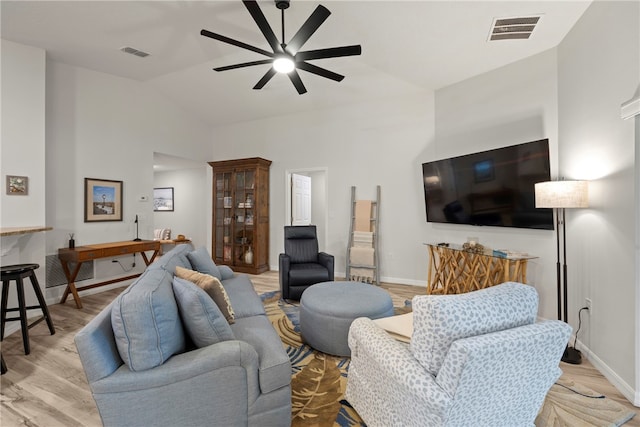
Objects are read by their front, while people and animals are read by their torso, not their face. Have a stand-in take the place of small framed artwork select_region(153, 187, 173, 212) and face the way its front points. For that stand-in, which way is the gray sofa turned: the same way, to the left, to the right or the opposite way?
to the left

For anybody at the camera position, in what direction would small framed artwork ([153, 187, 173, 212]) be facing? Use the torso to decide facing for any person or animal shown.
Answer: facing the viewer

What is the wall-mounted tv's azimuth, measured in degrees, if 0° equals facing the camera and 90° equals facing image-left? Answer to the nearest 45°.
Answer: approximately 45°

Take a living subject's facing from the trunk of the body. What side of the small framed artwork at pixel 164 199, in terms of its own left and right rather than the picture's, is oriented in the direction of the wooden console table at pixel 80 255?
front

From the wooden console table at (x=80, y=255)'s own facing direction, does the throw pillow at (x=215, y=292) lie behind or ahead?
ahead

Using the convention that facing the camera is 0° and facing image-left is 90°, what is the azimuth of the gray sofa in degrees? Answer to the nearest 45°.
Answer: approximately 270°

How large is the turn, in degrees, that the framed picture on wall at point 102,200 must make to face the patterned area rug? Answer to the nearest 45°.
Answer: approximately 45° to its right

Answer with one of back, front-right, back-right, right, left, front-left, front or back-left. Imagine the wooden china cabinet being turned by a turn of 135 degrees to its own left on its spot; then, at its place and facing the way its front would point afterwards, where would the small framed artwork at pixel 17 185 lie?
back-right

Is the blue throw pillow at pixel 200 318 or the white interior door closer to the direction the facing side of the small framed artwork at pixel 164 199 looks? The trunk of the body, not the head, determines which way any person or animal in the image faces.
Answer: the blue throw pillow

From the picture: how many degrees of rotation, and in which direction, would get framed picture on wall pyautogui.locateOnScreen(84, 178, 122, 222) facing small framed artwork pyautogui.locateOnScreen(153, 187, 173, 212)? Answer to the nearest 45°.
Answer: approximately 135° to its left

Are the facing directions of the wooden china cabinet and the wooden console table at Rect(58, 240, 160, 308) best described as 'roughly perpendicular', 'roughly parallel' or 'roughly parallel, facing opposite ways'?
roughly perpendicular

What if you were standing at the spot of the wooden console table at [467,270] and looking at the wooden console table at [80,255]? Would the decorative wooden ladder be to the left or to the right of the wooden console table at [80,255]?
right

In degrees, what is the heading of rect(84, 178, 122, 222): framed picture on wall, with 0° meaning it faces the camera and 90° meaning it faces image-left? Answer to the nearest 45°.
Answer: approximately 315°

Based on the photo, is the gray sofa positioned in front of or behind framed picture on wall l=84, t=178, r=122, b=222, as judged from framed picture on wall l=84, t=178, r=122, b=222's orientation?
in front

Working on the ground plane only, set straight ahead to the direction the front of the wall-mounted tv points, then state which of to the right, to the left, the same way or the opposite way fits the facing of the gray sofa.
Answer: the opposite way

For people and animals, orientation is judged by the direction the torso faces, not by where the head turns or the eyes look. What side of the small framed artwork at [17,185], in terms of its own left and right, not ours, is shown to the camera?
front

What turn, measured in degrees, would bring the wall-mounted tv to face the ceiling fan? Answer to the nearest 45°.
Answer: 0° — it already faces it

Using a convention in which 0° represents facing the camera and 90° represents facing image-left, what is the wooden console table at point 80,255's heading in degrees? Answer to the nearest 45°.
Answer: approximately 315°
